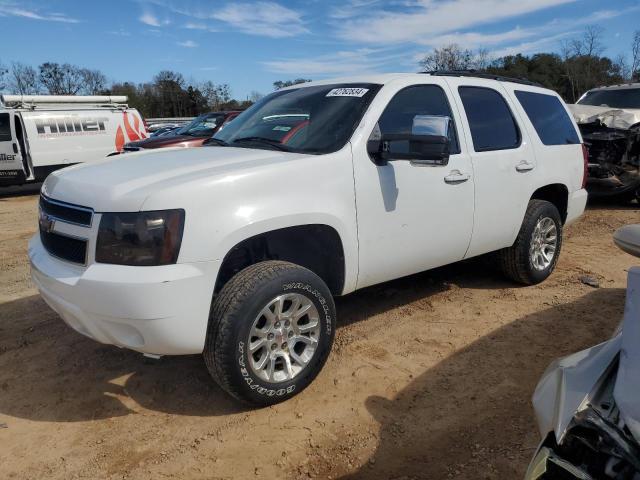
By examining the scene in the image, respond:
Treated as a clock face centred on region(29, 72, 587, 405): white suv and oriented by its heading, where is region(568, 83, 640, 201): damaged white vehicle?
The damaged white vehicle is roughly at 6 o'clock from the white suv.

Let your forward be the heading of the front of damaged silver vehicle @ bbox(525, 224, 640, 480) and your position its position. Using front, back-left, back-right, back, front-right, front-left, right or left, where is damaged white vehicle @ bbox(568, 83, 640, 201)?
back-right

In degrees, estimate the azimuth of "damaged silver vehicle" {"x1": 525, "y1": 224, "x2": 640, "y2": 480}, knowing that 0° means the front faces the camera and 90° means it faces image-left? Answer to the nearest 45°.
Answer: approximately 45°

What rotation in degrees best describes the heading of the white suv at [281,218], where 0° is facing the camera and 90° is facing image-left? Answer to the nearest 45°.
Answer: approximately 45°

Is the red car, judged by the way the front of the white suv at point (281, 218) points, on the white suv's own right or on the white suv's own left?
on the white suv's own right
